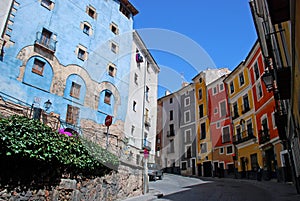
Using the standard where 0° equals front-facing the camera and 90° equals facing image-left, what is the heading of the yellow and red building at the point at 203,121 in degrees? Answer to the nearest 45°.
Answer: approximately 45°

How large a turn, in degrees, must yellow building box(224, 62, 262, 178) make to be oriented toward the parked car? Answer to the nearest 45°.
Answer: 0° — it already faces it

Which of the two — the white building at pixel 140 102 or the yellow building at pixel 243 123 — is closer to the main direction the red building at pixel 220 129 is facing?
the white building

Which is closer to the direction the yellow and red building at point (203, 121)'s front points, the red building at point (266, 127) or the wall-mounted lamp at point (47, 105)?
the wall-mounted lamp

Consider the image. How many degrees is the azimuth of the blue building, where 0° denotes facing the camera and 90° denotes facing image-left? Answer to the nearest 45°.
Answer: approximately 315°

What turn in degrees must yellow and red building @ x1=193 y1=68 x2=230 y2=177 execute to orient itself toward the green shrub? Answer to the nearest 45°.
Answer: approximately 45° to its left

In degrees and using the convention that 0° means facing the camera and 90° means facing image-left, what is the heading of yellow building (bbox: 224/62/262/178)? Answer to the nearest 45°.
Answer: approximately 45°

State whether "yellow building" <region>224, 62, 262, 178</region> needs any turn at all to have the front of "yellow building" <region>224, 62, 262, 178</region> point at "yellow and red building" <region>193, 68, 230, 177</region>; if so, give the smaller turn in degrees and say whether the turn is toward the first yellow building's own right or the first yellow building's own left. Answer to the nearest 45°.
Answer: approximately 90° to the first yellow building's own right

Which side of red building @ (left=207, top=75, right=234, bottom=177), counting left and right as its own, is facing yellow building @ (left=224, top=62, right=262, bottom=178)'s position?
left

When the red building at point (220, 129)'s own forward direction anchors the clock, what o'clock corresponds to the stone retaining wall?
The stone retaining wall is roughly at 11 o'clock from the red building.

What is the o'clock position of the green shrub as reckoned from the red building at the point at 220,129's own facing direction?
The green shrub is roughly at 11 o'clock from the red building.
